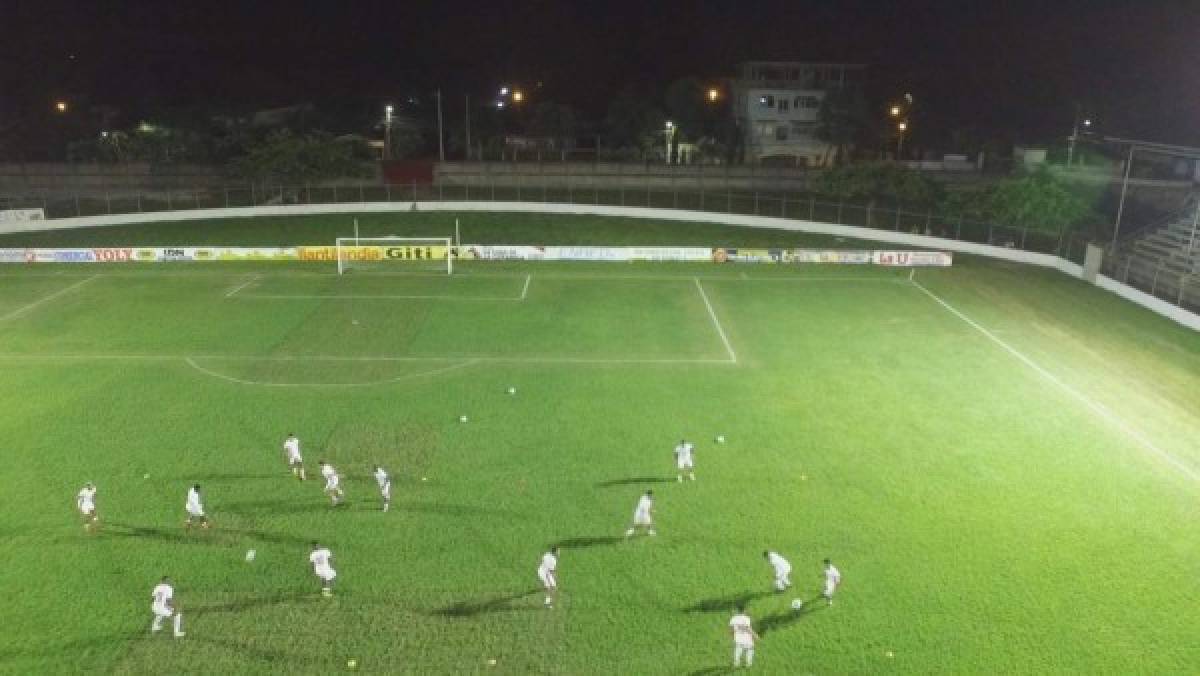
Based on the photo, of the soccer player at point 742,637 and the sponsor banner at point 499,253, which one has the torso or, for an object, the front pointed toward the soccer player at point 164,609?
the sponsor banner

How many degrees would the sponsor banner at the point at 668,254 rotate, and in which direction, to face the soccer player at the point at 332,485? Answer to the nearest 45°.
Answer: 0° — it already faces them

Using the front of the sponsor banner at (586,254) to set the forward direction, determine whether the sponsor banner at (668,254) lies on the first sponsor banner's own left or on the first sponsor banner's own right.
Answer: on the first sponsor banner's own left

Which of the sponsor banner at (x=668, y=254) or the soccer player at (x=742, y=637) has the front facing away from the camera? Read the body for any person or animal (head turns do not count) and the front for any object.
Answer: the soccer player

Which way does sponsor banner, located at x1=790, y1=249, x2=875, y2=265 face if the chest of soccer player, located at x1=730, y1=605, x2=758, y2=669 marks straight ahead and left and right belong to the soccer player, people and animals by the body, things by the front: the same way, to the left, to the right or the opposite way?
the opposite way

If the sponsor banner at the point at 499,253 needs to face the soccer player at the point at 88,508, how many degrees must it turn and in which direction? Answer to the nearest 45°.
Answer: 0° — it already faces them

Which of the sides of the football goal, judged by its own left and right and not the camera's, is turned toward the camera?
front

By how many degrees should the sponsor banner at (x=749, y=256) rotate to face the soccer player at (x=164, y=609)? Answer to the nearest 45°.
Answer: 0° — it already faces them

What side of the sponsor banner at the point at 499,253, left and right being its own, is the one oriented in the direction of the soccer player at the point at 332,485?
front

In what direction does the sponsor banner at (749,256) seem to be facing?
toward the camera

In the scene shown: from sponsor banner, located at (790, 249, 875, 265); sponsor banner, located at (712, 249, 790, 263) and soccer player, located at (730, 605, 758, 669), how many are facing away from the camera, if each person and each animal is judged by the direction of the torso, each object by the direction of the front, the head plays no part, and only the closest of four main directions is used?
1

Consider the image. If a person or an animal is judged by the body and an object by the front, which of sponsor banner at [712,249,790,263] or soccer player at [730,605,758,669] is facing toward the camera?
the sponsor banner

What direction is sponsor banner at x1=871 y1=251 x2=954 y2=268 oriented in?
toward the camera

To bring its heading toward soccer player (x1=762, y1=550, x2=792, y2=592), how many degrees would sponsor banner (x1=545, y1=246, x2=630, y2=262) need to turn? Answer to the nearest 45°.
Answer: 0° — it already faces them

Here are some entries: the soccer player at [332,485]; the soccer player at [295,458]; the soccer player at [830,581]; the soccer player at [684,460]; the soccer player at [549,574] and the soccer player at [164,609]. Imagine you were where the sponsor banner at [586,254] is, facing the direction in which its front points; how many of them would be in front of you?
6

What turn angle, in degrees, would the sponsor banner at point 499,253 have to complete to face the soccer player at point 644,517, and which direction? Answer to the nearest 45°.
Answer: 0° — it already faces them

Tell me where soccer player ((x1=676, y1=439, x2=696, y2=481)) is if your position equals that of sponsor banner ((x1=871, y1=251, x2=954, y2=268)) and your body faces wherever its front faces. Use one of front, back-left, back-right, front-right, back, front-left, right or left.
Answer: front

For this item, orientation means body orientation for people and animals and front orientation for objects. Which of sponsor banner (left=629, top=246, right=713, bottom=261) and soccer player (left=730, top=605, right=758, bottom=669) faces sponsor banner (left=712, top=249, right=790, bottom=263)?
the soccer player
